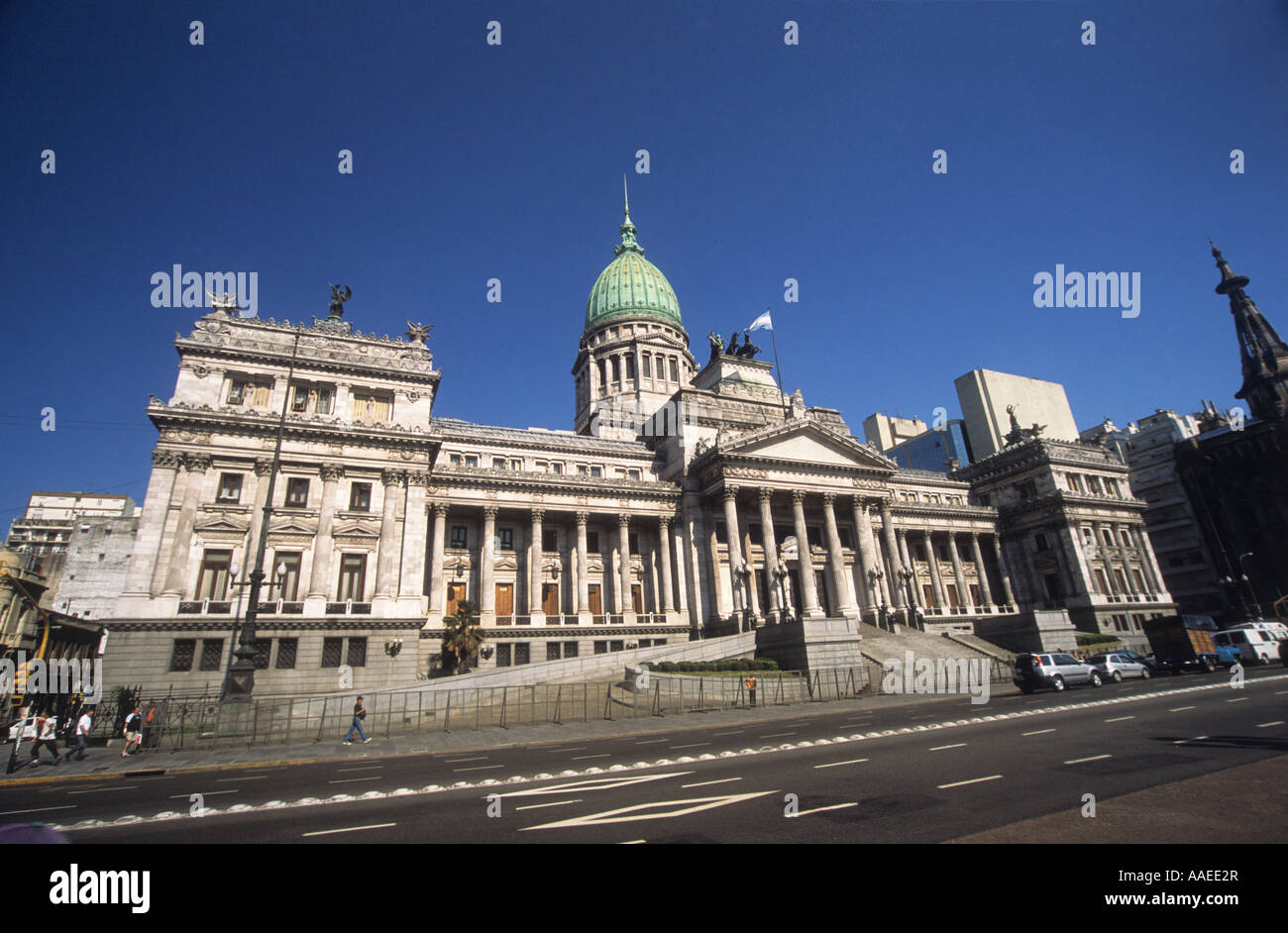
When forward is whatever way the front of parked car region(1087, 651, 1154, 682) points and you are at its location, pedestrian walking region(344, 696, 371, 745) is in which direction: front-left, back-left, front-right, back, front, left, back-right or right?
back

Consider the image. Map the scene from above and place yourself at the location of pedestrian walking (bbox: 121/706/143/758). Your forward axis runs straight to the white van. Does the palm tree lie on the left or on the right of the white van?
left

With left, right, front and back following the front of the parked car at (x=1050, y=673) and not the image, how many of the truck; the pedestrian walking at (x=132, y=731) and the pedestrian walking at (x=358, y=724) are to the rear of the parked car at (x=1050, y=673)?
2

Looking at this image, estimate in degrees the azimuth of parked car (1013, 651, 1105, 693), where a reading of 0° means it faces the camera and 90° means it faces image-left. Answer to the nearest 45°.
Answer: approximately 225°

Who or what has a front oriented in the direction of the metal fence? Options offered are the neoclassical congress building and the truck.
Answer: the neoclassical congress building

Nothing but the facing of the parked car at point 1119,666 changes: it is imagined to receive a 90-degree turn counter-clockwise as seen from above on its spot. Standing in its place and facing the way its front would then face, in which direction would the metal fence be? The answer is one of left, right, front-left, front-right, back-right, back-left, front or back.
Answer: left

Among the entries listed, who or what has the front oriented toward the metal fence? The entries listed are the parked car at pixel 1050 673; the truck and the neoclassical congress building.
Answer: the neoclassical congress building

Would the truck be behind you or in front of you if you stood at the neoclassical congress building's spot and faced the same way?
in front

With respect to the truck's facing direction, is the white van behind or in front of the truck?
in front

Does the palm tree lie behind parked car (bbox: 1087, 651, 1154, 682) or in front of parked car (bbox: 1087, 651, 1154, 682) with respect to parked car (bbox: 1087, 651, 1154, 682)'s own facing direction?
behind

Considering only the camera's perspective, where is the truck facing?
facing away from the viewer and to the right of the viewer

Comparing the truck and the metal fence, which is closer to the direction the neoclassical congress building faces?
the metal fence

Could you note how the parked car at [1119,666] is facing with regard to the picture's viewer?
facing away from the viewer and to the right of the viewer
